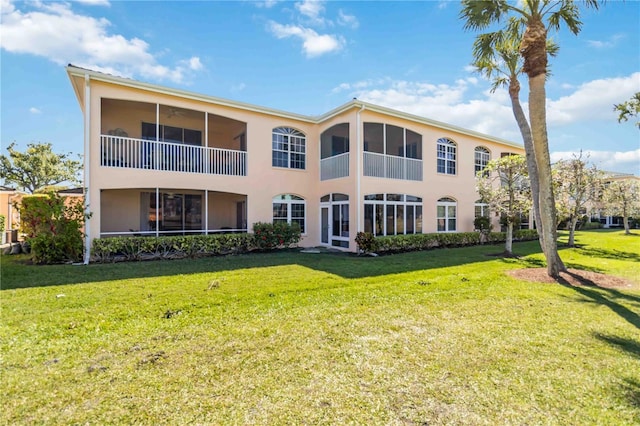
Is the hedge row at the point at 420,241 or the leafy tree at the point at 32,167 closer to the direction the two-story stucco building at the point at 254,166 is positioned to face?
the hedge row

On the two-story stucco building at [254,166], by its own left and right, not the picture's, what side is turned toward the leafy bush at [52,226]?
right

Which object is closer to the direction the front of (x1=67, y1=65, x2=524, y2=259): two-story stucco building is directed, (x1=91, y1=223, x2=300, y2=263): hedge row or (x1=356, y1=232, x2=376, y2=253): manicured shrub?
the manicured shrub

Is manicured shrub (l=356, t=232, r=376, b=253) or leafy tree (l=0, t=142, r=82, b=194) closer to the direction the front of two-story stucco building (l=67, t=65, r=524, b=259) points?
the manicured shrub

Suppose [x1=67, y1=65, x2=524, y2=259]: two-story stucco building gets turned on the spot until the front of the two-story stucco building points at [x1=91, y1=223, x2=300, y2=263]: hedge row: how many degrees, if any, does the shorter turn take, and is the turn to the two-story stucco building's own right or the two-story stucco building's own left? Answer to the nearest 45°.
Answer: approximately 90° to the two-story stucco building's own right

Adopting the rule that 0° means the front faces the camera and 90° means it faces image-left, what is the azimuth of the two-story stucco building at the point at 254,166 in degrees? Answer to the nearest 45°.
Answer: approximately 315°
